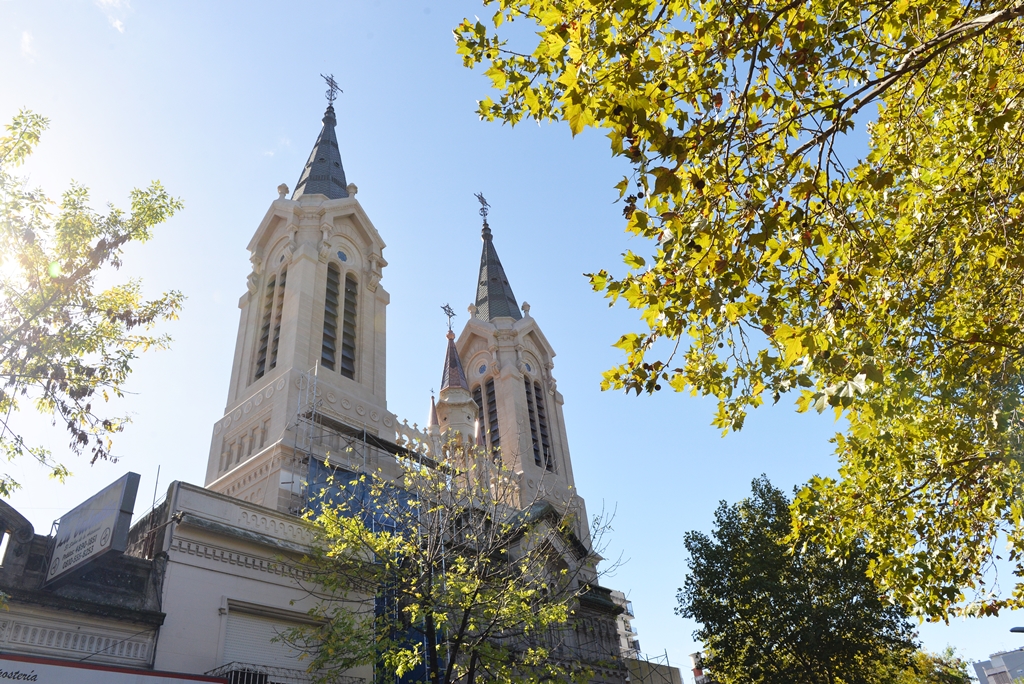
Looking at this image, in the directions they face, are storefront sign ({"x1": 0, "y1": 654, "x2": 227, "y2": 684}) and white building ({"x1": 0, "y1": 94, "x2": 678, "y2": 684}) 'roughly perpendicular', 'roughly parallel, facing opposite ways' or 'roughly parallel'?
roughly parallel

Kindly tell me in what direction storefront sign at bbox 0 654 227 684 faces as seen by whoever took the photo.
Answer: facing the viewer and to the right of the viewer

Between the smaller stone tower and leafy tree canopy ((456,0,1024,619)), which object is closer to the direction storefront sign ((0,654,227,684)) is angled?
the leafy tree canopy

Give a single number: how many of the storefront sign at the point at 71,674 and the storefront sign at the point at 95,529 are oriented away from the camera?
0

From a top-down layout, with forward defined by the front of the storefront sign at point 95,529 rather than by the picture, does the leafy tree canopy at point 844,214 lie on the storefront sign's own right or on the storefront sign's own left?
on the storefront sign's own left

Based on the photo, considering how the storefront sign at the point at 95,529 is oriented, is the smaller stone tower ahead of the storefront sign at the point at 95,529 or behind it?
behind

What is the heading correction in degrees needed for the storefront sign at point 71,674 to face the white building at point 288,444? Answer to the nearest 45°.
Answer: approximately 90° to its left

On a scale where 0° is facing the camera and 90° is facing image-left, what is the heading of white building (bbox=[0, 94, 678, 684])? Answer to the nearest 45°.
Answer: approximately 315°

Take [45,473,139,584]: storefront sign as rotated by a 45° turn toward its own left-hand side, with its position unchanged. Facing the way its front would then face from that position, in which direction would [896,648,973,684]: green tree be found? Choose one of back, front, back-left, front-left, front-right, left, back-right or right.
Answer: left

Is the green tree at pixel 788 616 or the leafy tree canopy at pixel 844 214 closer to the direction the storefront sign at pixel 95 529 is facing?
the leafy tree canopy
